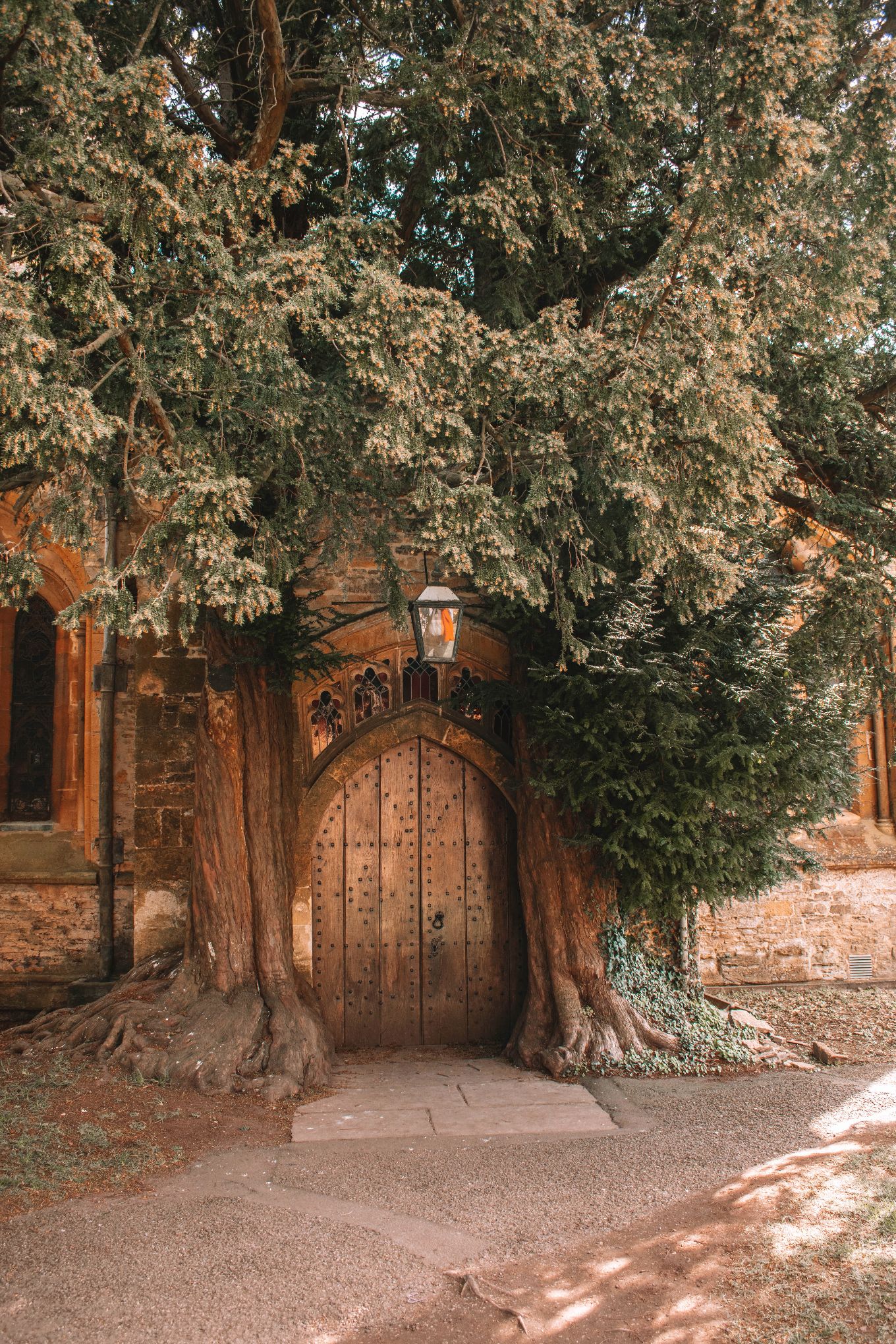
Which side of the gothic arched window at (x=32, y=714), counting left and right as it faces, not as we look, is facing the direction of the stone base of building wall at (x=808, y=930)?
left

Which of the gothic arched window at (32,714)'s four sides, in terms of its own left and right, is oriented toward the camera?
front

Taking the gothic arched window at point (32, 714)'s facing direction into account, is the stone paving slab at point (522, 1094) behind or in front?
in front

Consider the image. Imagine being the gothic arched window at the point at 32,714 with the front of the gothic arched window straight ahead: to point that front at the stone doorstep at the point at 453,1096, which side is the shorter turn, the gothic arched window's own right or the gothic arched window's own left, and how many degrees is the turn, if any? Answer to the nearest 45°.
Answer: approximately 45° to the gothic arched window's own left

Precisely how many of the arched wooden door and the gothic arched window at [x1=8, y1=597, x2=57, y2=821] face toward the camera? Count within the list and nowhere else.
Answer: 2

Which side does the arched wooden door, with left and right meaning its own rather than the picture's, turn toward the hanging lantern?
front

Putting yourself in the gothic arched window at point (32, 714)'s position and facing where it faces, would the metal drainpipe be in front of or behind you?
in front

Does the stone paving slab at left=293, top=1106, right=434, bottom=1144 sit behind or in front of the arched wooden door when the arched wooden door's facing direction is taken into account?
in front

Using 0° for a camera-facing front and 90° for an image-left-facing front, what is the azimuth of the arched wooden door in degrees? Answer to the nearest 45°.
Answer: approximately 0°

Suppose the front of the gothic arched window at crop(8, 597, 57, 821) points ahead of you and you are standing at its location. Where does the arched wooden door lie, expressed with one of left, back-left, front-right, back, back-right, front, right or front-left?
front-left

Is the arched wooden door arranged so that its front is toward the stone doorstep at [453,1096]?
yes
